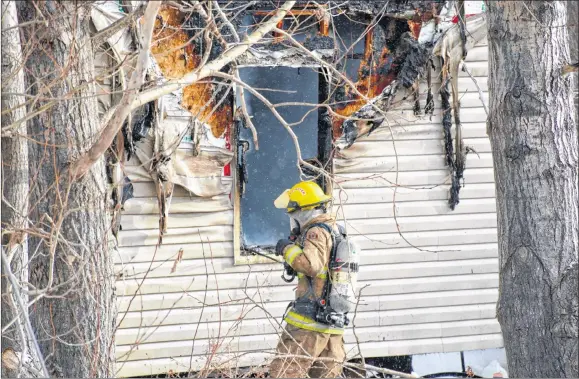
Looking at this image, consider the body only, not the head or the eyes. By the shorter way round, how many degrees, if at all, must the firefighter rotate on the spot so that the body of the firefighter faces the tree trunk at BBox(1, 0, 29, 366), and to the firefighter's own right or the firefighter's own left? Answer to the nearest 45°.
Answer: approximately 45° to the firefighter's own left

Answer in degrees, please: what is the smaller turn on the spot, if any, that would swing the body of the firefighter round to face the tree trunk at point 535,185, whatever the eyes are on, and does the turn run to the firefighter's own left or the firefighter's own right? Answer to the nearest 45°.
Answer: approximately 135° to the firefighter's own left

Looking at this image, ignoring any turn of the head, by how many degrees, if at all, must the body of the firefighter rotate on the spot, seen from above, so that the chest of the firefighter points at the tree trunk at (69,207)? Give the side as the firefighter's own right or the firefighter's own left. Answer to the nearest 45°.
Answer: approximately 45° to the firefighter's own left

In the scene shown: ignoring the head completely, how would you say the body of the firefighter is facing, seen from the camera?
to the viewer's left
